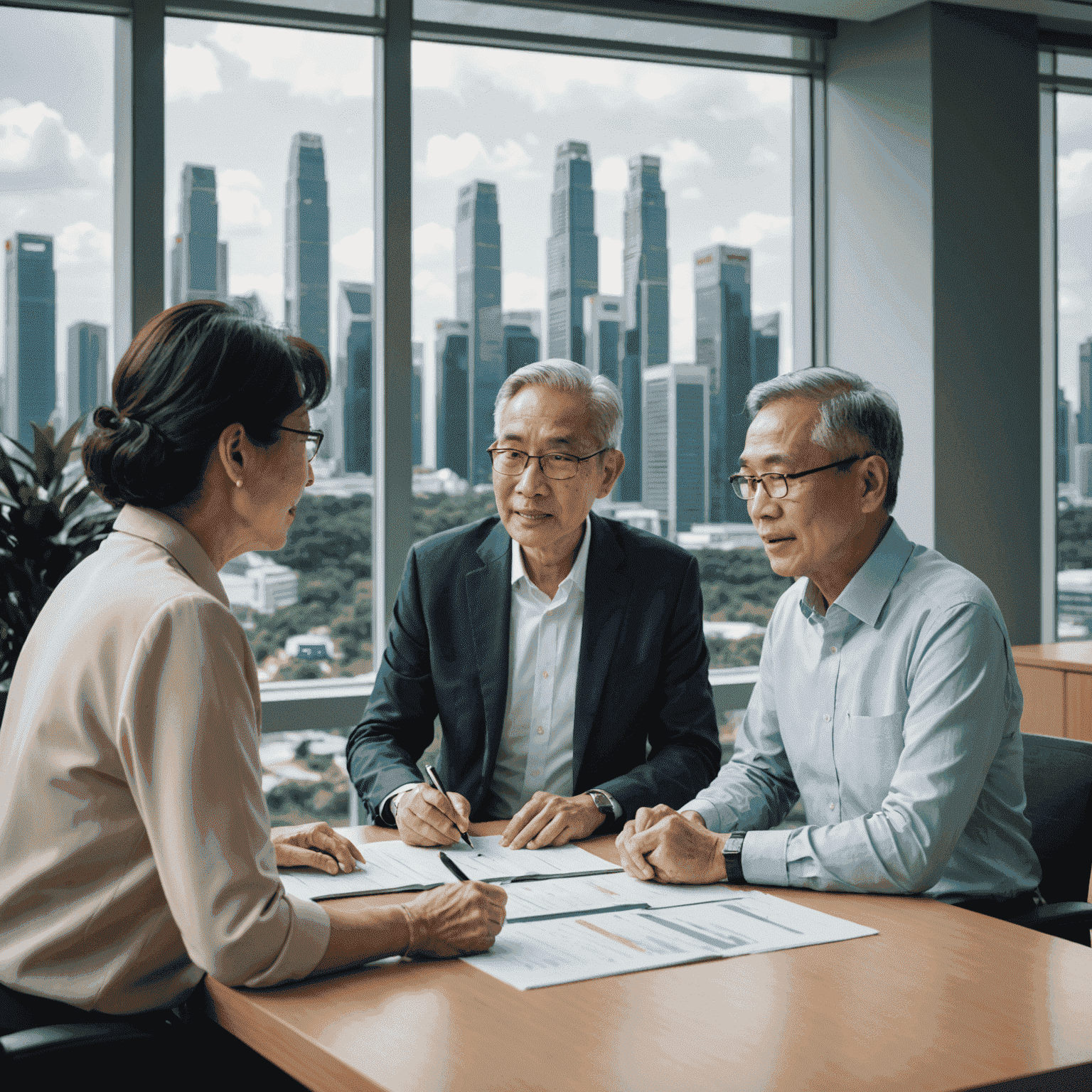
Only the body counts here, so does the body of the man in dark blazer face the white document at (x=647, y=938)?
yes

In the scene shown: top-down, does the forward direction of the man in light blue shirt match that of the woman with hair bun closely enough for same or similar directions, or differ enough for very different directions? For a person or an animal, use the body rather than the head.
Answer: very different directions

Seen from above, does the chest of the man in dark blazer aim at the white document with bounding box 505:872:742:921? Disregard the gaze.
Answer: yes

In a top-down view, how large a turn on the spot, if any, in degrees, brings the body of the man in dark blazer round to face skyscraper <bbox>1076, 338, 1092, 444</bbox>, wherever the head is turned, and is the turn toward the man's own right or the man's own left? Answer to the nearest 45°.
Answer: approximately 135° to the man's own left

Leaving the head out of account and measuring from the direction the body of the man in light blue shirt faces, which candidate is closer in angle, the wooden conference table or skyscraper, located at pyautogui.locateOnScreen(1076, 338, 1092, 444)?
the wooden conference table

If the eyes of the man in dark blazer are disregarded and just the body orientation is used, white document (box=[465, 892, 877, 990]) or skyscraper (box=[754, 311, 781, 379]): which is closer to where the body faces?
the white document

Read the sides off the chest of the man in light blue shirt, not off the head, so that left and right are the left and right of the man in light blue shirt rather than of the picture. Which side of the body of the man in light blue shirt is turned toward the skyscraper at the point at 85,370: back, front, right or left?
right

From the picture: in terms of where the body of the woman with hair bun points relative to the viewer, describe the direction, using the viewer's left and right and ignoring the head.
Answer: facing away from the viewer and to the right of the viewer

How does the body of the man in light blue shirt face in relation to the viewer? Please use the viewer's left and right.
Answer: facing the viewer and to the left of the viewer

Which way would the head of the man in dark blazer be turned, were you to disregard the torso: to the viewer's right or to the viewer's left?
to the viewer's left

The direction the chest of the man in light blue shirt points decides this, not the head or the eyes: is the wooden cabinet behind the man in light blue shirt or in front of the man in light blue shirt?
behind

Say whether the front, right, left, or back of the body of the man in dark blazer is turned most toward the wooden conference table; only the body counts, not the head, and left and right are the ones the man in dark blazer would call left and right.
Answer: front

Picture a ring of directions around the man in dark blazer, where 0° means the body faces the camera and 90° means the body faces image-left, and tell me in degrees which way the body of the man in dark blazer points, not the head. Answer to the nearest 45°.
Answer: approximately 0°

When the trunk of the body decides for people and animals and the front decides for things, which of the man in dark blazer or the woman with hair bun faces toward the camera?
the man in dark blazer
